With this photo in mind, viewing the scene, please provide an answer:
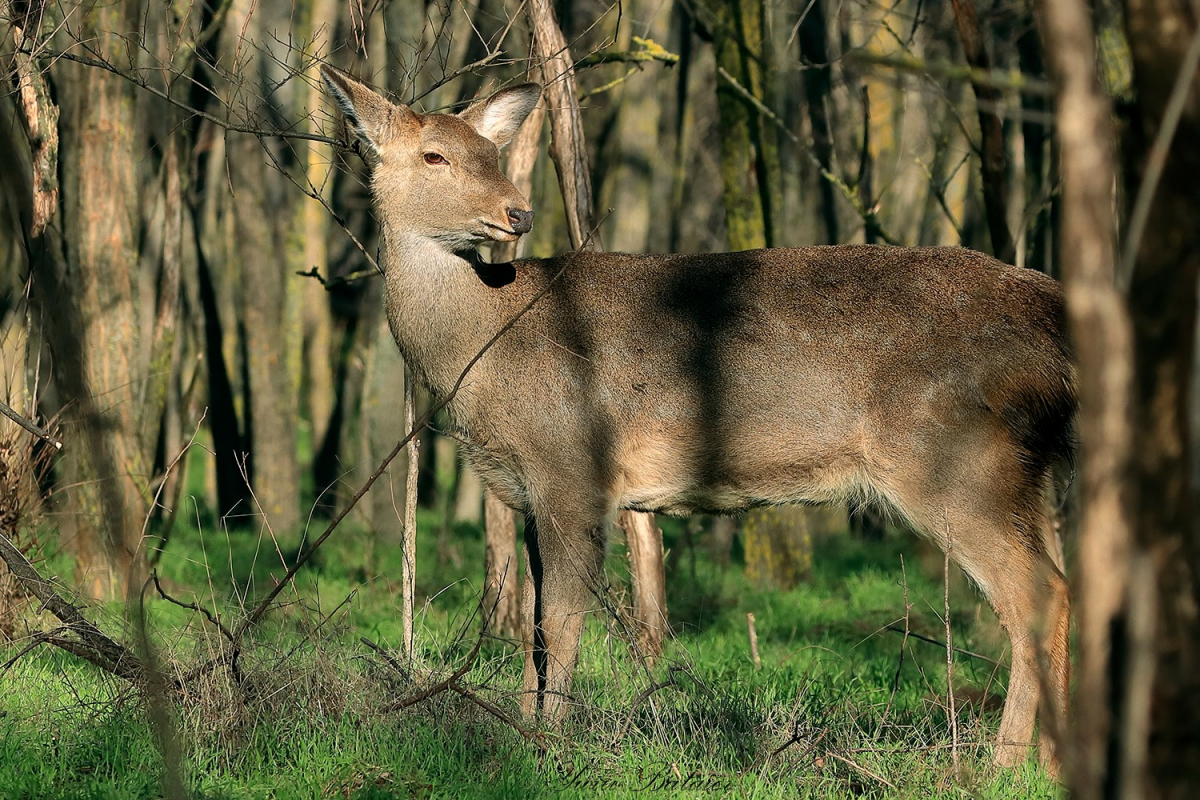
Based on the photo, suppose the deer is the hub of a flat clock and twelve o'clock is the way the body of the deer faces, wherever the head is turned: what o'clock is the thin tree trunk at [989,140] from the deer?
The thin tree trunk is roughly at 5 o'clock from the deer.

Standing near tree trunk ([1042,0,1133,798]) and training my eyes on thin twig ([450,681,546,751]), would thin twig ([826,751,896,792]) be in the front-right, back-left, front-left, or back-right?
front-right

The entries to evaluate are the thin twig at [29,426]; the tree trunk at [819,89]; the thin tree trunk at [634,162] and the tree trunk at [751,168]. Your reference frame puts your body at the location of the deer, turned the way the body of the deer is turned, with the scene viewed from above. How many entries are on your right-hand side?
3

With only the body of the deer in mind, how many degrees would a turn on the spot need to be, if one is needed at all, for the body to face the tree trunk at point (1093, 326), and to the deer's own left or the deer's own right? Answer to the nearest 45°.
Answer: approximately 90° to the deer's own left

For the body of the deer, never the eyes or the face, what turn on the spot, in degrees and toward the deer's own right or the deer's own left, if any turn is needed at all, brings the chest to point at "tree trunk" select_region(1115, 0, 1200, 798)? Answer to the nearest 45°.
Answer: approximately 90° to the deer's own left

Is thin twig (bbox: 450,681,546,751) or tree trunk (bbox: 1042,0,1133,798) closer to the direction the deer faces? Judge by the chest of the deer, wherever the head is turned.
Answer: the thin twig

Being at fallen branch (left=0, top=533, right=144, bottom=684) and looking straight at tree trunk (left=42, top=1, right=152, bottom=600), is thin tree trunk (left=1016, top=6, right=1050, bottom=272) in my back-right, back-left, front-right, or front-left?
front-right

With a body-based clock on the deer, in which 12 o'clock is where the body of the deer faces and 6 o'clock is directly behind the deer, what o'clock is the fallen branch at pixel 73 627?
The fallen branch is roughly at 11 o'clock from the deer.

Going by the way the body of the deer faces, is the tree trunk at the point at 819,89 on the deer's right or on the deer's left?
on the deer's right

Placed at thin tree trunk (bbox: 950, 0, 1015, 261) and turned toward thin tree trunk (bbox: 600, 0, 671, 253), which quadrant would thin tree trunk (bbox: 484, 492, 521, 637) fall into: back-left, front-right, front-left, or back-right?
front-left

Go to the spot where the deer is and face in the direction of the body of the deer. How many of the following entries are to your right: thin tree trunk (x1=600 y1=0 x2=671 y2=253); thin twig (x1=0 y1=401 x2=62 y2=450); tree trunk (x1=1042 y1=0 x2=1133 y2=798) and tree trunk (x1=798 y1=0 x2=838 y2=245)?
2

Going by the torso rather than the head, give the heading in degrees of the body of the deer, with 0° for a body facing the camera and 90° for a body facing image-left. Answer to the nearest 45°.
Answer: approximately 90°

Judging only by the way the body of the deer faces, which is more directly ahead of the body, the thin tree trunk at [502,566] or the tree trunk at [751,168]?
the thin tree trunk

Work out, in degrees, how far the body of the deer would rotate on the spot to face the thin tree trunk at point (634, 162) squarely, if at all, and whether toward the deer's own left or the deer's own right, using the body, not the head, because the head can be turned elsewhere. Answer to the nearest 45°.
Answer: approximately 90° to the deer's own right

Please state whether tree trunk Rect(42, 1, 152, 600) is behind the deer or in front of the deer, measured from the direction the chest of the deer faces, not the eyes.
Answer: in front

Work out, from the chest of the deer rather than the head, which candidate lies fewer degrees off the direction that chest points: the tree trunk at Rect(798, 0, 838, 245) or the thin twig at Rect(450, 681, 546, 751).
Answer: the thin twig

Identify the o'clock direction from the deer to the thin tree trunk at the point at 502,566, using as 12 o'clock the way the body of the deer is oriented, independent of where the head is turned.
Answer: The thin tree trunk is roughly at 2 o'clock from the deer.
